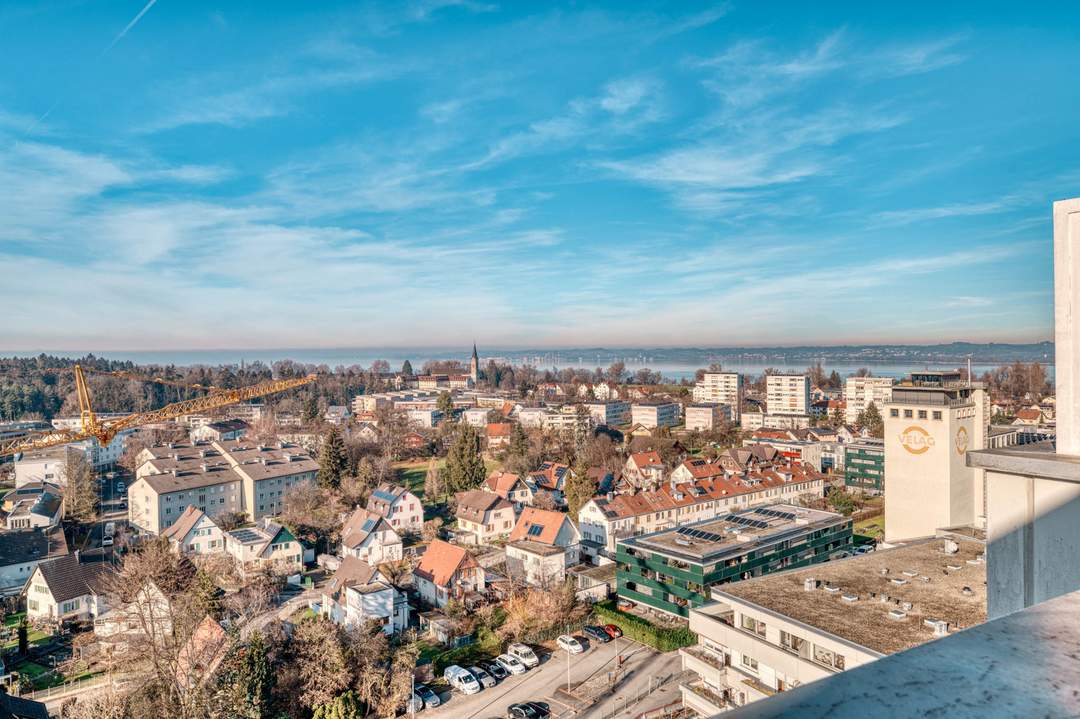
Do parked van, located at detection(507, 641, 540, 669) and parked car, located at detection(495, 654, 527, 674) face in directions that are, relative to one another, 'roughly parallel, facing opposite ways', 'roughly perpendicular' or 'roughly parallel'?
roughly parallel

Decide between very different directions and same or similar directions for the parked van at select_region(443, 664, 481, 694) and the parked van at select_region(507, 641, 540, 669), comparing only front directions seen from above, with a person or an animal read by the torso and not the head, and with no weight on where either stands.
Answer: same or similar directions

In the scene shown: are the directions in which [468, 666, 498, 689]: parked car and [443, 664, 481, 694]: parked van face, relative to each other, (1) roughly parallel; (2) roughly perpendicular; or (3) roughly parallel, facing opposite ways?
roughly parallel

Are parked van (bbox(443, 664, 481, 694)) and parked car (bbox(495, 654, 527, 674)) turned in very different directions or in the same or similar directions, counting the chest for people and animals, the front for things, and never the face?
same or similar directions

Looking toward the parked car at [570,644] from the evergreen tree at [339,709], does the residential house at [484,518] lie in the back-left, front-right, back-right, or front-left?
front-left

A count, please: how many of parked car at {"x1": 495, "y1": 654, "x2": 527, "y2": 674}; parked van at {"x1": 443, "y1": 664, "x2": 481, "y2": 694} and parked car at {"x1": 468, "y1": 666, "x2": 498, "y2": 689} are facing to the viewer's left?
0

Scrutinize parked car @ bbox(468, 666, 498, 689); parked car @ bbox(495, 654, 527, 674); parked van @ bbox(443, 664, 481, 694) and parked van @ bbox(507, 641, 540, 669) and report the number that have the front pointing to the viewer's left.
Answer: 0
